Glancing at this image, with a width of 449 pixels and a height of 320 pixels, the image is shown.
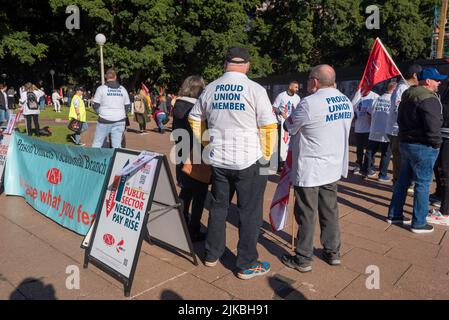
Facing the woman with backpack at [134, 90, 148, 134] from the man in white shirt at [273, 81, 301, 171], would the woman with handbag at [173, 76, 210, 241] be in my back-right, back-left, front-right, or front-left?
back-left

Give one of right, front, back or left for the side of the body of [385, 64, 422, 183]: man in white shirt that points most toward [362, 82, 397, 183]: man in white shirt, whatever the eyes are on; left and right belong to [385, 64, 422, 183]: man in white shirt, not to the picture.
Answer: left

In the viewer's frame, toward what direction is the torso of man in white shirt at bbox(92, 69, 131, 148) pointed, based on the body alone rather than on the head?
away from the camera

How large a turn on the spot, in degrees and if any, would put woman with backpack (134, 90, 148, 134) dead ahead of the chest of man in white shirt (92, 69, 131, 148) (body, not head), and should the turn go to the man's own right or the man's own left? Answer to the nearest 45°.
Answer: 0° — they already face them

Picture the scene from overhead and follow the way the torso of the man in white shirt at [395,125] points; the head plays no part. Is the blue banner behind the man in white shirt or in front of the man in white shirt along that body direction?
behind

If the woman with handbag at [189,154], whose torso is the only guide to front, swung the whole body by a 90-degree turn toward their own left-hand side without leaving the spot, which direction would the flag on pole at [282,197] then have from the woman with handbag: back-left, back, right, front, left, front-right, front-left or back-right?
back-right

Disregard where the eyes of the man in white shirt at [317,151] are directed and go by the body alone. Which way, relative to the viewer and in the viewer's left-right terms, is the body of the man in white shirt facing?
facing away from the viewer and to the left of the viewer

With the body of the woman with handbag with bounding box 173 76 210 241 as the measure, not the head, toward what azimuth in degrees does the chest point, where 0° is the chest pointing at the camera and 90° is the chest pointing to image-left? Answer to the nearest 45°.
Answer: approximately 225°
